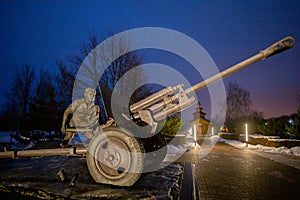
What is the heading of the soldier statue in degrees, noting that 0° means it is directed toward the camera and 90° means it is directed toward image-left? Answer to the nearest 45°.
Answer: approximately 315°

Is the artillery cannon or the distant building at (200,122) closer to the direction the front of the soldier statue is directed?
the artillery cannon
